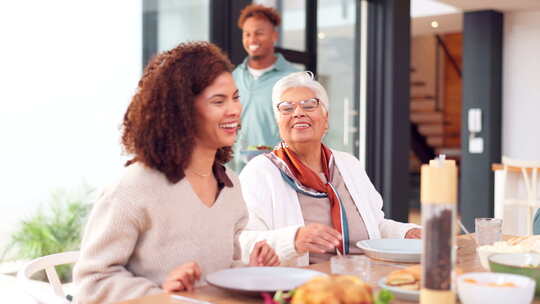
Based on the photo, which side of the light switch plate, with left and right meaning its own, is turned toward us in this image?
front

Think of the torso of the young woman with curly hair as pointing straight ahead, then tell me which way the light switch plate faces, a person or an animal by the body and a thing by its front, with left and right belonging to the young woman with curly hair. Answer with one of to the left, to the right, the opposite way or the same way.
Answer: to the right

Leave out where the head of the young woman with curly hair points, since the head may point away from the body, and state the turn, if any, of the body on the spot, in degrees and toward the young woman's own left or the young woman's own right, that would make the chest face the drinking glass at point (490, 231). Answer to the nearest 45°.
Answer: approximately 45° to the young woman's own left

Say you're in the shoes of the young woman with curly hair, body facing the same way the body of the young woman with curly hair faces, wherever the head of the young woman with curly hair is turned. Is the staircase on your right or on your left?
on your left

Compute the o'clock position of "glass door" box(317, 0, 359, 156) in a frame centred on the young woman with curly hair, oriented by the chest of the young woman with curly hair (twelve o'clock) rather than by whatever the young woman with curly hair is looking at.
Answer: The glass door is roughly at 8 o'clock from the young woman with curly hair.

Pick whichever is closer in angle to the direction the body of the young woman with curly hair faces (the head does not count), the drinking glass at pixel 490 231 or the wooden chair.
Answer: the drinking glass

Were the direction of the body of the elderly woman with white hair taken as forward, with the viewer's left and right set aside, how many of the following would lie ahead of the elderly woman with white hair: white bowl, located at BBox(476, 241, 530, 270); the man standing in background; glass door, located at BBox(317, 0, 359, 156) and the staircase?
1
